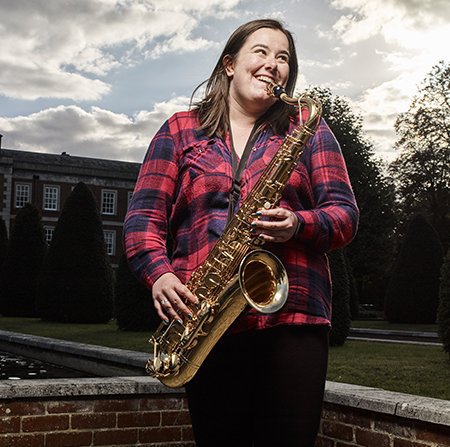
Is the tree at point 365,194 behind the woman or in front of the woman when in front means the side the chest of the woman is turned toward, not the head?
behind

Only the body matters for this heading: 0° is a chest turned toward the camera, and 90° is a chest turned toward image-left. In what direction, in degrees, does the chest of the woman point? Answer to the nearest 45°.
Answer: approximately 0°

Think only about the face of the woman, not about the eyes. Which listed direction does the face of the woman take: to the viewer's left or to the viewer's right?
to the viewer's right

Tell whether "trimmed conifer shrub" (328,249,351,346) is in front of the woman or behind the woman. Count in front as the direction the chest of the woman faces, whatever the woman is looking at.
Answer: behind

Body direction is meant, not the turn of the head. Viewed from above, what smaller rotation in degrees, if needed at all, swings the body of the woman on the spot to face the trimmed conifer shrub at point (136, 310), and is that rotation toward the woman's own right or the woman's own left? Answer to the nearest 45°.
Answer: approximately 180°

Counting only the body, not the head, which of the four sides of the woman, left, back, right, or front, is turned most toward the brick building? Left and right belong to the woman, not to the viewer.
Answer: back

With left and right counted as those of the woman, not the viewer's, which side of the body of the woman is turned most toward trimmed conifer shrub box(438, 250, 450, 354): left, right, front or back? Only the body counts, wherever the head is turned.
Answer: back

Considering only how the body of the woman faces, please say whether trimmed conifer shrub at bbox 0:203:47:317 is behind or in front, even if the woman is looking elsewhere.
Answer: behind

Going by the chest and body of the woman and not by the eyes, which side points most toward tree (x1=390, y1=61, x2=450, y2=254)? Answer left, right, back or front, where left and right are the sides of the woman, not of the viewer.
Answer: back

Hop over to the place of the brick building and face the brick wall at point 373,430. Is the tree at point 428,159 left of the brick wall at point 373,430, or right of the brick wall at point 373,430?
left

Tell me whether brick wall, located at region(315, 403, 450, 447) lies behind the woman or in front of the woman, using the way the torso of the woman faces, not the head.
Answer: behind
